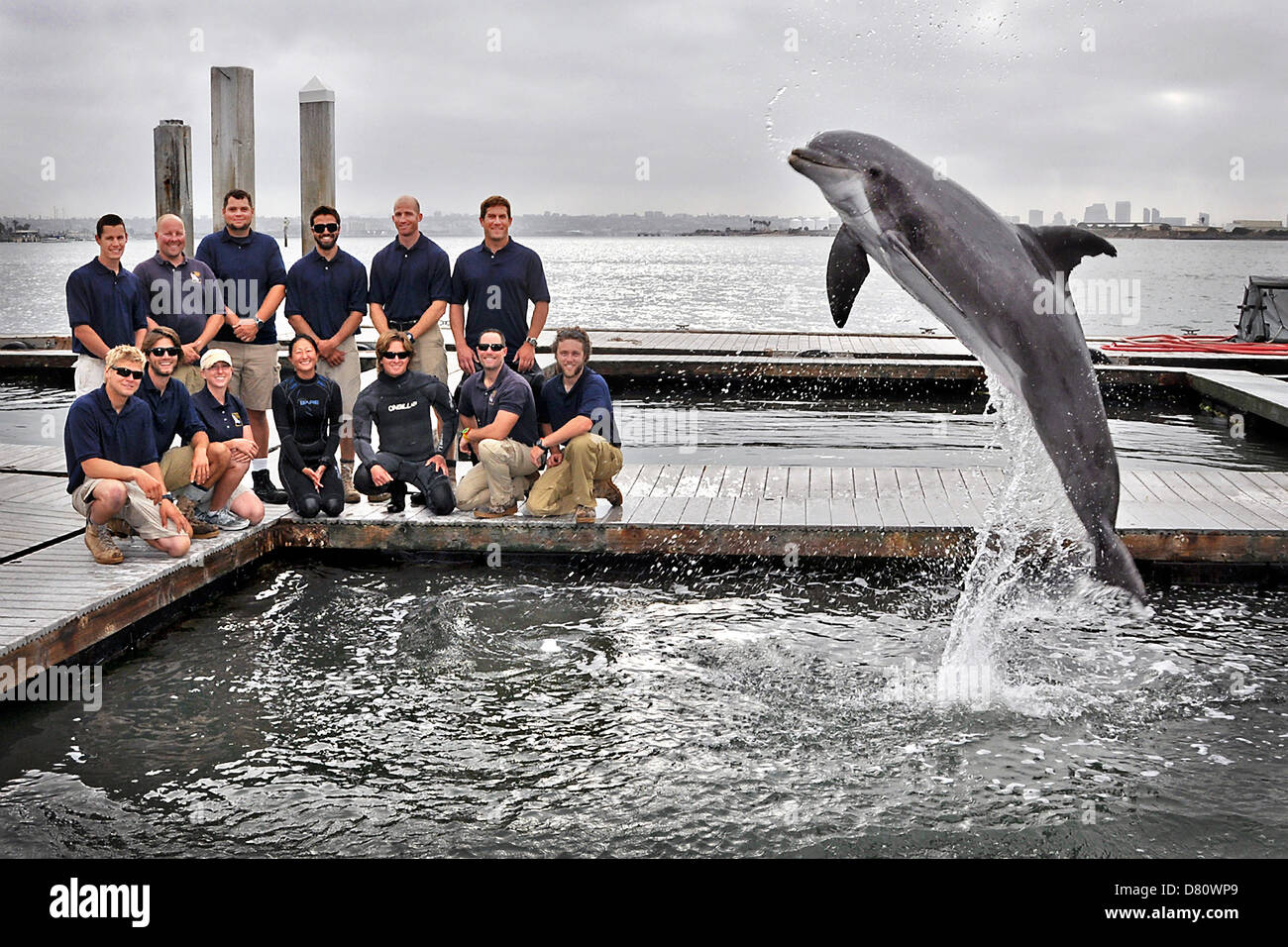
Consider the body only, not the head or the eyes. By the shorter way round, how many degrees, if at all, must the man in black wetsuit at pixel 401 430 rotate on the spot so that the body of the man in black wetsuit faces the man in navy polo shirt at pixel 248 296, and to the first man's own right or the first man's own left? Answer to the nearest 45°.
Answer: approximately 135° to the first man's own right

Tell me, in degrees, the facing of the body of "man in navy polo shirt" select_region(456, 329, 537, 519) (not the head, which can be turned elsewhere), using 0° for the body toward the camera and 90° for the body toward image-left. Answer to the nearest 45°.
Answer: approximately 45°

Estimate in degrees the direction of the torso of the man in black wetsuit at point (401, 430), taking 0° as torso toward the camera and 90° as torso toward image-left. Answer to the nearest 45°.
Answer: approximately 0°

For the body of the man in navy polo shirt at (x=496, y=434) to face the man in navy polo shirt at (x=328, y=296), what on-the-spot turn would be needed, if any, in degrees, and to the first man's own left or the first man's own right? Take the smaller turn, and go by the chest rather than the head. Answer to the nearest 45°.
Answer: approximately 90° to the first man's own right

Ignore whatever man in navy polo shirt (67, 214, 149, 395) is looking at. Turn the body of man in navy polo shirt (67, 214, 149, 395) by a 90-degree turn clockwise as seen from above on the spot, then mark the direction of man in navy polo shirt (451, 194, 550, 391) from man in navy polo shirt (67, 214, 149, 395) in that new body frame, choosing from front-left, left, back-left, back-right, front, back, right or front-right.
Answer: back-left

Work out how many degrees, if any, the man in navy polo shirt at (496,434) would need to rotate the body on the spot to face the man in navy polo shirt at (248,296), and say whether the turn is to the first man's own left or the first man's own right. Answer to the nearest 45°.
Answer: approximately 90° to the first man's own right
